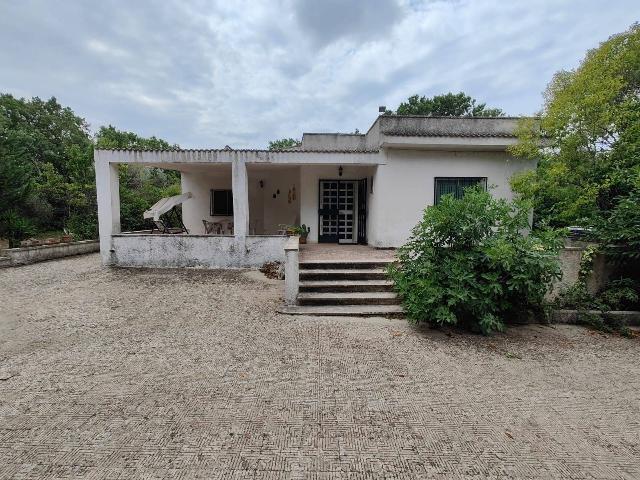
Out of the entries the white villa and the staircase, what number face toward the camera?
2

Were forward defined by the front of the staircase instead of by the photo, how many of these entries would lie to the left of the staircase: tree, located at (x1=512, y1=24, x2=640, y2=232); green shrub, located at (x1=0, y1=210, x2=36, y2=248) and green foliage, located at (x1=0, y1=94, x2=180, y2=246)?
1

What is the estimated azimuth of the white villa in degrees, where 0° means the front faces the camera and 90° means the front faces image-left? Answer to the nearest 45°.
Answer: approximately 0°

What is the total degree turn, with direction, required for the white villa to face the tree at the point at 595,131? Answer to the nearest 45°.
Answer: approximately 45° to its left

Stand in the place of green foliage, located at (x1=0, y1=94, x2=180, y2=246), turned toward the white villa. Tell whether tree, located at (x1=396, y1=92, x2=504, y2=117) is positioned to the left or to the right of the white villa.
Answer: left

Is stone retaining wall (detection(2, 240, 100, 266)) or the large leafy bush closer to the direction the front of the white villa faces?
the large leafy bush

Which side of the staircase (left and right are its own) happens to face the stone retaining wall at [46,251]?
right

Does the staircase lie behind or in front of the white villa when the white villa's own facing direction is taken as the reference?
in front

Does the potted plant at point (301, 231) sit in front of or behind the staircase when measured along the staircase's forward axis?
behind

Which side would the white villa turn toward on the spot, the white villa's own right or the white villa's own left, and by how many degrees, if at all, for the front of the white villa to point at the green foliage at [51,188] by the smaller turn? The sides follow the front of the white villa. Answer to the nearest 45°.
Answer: approximately 135° to the white villa's own right

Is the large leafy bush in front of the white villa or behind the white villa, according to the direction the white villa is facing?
in front
